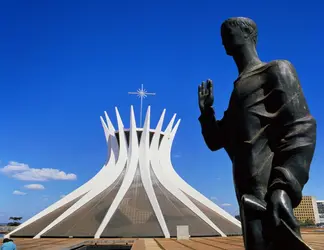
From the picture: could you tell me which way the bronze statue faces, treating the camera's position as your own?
facing the viewer and to the left of the viewer
